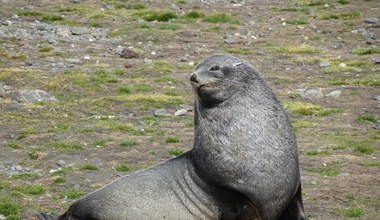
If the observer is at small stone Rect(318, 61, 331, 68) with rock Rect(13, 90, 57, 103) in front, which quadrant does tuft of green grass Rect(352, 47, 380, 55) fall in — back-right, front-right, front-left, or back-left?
back-right

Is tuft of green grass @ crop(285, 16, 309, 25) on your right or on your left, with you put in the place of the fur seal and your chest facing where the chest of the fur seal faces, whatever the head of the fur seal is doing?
on your left

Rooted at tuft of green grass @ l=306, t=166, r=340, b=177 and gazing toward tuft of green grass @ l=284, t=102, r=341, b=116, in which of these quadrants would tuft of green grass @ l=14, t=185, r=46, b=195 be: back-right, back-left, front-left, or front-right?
back-left

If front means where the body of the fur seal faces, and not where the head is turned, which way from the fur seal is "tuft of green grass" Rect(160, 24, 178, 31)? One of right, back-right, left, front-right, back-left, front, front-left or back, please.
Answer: back-left

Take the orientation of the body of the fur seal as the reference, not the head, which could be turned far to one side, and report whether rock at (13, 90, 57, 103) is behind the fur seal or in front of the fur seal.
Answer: behind

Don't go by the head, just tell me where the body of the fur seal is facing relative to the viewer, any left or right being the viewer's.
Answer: facing the viewer and to the right of the viewer

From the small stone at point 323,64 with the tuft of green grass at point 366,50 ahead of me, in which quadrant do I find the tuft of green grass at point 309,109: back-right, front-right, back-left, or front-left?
back-right

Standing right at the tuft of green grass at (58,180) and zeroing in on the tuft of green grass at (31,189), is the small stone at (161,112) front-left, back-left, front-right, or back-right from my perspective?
back-right

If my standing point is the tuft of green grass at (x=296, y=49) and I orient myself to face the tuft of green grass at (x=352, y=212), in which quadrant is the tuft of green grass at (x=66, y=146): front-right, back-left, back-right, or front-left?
front-right

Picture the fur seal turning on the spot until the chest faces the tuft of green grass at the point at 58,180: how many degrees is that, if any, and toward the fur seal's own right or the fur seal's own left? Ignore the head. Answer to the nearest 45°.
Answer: approximately 180°
